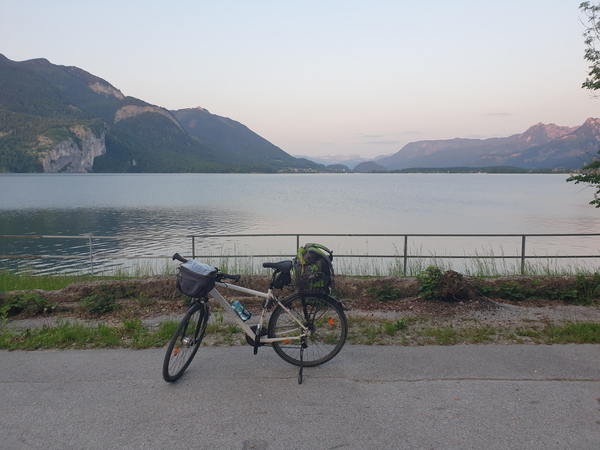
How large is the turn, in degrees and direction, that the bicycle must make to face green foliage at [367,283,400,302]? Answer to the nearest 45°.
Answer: approximately 135° to its right

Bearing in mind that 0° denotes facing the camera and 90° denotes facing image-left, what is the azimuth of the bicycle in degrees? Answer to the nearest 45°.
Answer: approximately 90°

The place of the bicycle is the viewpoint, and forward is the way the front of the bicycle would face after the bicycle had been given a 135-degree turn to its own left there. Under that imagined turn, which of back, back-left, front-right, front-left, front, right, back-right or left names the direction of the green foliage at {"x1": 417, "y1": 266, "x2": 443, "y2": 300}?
left
